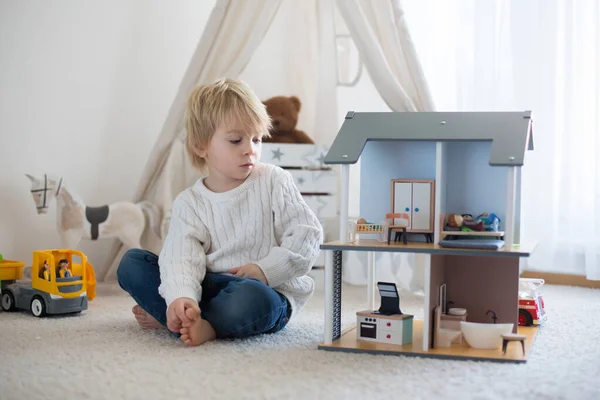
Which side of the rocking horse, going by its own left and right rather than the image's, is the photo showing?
left

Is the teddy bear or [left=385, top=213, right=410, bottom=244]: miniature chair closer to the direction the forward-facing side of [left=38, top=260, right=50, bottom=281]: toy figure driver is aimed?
the miniature chair

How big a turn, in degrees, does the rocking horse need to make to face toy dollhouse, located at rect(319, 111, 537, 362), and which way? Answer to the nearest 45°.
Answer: approximately 135° to its left
